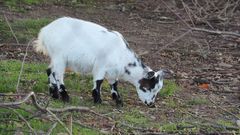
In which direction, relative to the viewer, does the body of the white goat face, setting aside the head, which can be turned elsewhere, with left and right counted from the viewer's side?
facing to the right of the viewer

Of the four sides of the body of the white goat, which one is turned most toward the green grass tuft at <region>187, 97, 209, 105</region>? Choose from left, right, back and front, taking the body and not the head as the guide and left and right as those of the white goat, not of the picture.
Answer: front
